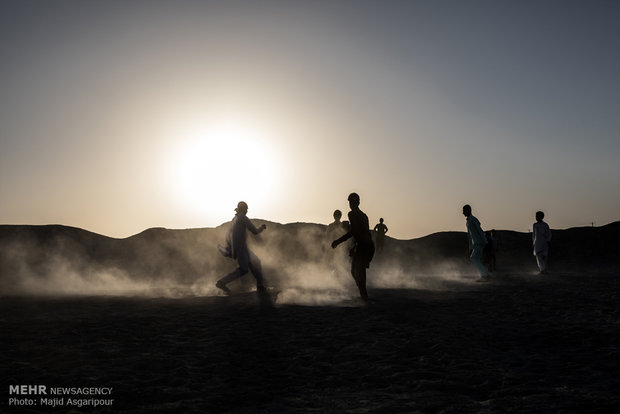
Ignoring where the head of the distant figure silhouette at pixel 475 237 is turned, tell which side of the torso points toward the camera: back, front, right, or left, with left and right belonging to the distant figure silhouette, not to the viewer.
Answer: left

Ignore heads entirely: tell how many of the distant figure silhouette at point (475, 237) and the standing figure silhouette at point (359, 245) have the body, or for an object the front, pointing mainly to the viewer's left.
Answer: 2

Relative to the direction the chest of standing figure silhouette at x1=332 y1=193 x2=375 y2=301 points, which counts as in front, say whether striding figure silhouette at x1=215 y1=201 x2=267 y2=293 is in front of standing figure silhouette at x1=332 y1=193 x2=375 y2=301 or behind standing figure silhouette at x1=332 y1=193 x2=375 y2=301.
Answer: in front

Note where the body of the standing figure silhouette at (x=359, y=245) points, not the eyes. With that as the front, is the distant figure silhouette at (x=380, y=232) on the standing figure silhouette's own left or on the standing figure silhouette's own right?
on the standing figure silhouette's own right

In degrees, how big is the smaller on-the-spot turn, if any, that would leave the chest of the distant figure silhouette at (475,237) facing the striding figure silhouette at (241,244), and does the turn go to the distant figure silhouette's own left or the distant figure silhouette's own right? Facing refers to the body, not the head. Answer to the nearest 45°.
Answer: approximately 45° to the distant figure silhouette's own left

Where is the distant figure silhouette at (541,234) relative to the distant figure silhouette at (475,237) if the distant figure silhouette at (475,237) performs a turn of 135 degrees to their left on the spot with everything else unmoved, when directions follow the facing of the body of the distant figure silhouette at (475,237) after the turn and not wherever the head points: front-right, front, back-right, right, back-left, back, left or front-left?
left

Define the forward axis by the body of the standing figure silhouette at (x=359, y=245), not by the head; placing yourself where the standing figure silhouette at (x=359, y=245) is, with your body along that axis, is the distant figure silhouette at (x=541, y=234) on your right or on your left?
on your right

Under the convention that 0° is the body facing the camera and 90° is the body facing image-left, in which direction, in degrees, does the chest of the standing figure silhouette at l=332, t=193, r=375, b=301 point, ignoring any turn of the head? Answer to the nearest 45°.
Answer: approximately 90°
